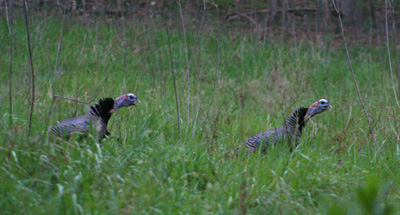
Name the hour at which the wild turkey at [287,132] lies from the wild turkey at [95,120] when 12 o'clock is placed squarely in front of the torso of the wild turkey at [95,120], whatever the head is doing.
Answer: the wild turkey at [287,132] is roughly at 12 o'clock from the wild turkey at [95,120].

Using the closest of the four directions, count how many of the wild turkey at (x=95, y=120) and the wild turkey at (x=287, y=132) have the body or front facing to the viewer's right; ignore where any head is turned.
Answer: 2

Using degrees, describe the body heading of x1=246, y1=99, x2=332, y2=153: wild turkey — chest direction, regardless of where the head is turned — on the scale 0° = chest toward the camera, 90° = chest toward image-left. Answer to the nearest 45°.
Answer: approximately 270°

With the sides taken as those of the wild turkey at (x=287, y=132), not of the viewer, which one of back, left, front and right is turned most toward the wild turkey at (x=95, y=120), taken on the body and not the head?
back

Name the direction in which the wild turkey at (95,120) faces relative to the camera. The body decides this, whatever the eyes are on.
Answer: to the viewer's right
